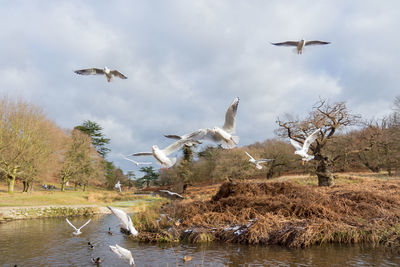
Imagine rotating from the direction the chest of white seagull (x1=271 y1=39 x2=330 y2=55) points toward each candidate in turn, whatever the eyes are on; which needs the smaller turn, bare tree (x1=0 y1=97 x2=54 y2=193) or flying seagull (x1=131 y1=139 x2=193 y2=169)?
the flying seagull

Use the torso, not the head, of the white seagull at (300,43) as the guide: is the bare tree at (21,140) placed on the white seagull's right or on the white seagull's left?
on the white seagull's right

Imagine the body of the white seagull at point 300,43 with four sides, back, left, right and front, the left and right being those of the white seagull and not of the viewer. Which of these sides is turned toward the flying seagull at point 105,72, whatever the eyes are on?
right

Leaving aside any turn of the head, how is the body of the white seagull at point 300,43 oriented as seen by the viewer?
toward the camera
